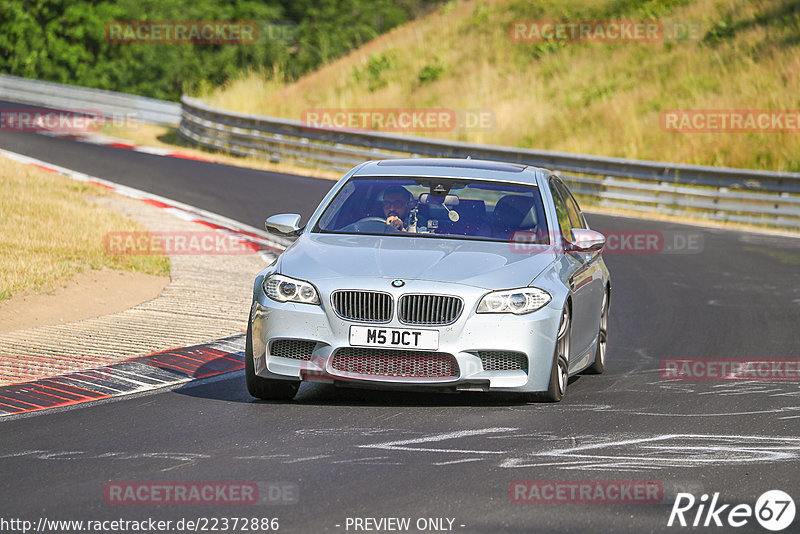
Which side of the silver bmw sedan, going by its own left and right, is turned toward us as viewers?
front

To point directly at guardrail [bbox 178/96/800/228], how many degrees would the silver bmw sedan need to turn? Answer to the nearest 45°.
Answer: approximately 180°

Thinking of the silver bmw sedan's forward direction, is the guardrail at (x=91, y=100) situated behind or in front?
behind

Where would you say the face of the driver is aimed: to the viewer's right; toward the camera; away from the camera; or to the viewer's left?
toward the camera
